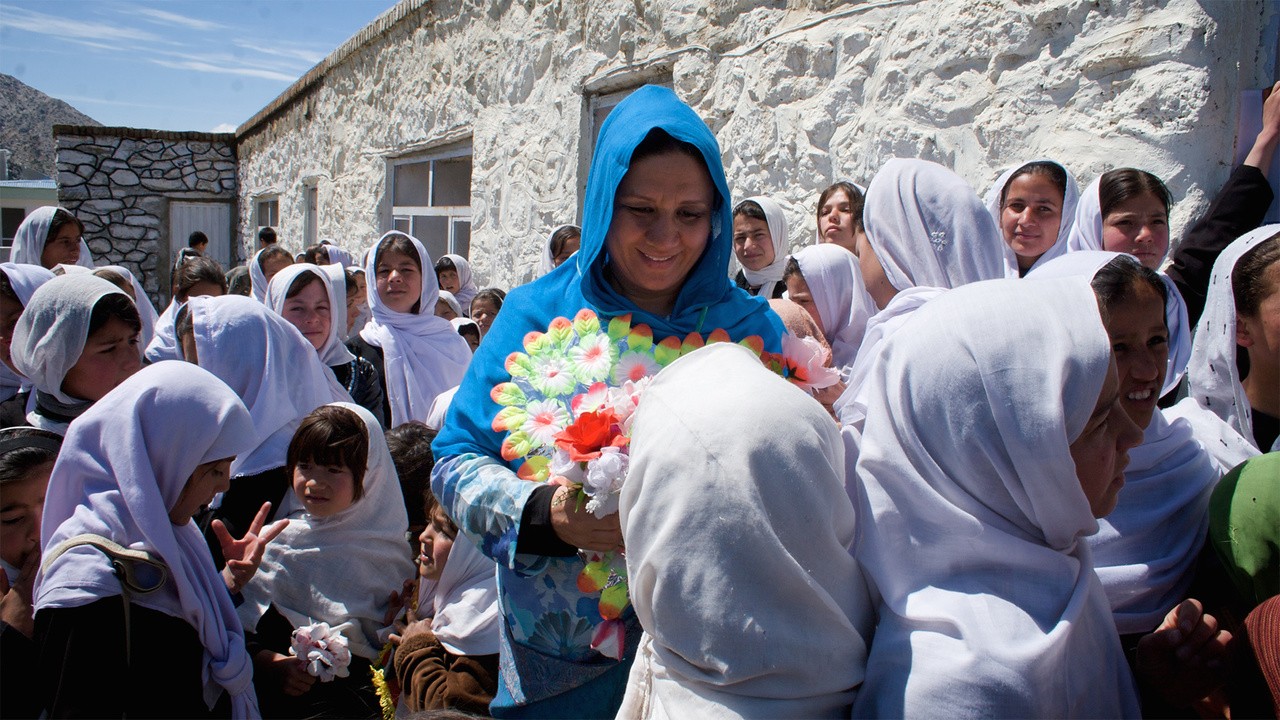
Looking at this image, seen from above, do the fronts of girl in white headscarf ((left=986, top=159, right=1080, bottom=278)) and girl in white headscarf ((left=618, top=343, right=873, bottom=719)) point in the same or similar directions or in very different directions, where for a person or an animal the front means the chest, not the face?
very different directions

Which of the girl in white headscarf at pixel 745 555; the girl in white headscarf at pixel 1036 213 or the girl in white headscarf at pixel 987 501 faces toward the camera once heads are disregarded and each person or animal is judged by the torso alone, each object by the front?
the girl in white headscarf at pixel 1036 213

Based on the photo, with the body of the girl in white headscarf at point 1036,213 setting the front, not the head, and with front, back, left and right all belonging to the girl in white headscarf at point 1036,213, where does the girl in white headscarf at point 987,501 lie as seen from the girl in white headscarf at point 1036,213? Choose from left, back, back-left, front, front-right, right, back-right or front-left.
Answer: front

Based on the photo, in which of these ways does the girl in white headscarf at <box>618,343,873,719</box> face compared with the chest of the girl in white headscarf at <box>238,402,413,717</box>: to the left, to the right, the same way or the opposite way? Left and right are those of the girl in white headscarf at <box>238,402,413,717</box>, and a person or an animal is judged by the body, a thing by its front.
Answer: the opposite way

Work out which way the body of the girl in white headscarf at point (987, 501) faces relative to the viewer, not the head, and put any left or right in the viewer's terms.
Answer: facing away from the viewer and to the right of the viewer

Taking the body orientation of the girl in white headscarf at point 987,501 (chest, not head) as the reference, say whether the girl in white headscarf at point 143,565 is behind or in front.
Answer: behind

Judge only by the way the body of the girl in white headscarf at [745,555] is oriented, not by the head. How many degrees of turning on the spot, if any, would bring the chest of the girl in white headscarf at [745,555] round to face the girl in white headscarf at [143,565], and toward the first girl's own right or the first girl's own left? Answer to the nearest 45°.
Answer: approximately 45° to the first girl's own left

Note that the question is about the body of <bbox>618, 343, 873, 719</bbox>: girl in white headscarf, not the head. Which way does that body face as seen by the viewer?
away from the camera

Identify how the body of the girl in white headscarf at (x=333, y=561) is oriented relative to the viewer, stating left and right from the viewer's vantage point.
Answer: facing the viewer and to the left of the viewer

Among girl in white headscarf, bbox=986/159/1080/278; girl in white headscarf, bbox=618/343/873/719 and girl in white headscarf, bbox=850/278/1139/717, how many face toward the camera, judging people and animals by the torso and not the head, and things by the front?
1

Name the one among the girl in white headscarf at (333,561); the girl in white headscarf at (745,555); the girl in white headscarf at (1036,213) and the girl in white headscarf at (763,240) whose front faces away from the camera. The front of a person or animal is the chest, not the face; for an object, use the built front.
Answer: the girl in white headscarf at (745,555)
